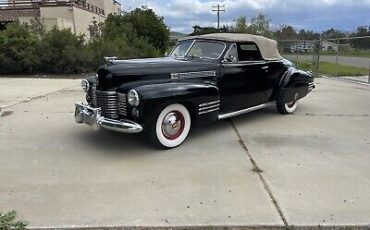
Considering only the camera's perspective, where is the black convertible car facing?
facing the viewer and to the left of the viewer

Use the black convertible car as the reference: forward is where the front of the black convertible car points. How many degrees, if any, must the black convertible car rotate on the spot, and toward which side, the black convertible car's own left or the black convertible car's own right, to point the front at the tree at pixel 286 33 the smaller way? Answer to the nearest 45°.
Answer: approximately 135° to the black convertible car's own right

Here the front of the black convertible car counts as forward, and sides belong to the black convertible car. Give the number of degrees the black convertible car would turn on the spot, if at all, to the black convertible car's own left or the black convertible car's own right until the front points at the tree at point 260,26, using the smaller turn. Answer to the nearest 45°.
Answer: approximately 135° to the black convertible car's own right

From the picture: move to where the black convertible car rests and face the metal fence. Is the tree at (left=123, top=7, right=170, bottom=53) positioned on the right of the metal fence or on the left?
left

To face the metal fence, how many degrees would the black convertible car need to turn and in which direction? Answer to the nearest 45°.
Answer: approximately 180°

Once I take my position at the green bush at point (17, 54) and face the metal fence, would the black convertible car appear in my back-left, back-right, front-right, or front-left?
front-right

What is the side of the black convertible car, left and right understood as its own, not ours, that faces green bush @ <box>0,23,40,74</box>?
right

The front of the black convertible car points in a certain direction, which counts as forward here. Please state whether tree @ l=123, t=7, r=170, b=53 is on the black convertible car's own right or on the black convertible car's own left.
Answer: on the black convertible car's own right

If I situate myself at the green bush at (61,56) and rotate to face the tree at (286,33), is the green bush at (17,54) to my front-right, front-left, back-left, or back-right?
back-left

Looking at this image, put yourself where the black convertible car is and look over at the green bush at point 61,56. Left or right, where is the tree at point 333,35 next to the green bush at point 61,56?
right

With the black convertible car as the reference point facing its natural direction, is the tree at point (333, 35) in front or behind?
behind

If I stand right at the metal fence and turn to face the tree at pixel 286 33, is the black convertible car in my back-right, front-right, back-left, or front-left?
back-left
